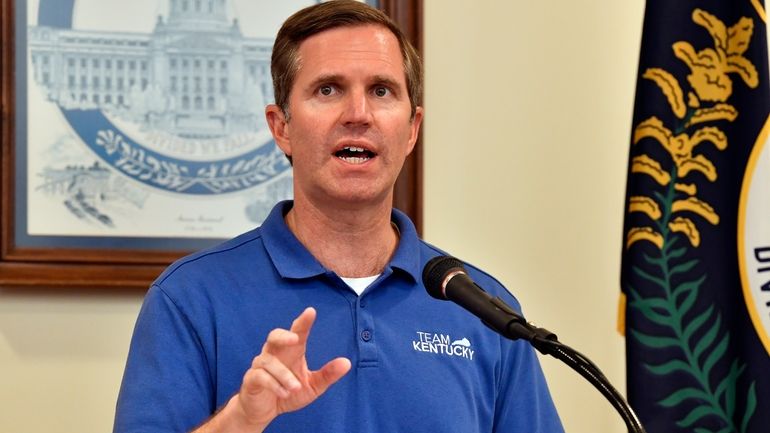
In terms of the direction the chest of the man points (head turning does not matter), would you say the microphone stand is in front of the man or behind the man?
in front

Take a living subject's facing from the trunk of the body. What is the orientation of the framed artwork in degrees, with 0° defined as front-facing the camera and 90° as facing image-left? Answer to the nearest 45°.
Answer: approximately 0°

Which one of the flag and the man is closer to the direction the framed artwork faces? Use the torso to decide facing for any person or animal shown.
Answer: the man

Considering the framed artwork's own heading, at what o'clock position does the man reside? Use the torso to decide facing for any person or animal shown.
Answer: The man is roughly at 11 o'clock from the framed artwork.

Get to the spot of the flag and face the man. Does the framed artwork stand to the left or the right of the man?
right

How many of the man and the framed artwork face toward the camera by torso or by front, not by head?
2

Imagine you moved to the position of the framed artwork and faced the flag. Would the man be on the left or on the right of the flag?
right

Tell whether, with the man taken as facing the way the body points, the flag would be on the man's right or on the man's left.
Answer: on the man's left

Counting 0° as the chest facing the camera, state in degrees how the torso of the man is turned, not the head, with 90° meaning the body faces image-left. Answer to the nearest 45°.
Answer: approximately 0°

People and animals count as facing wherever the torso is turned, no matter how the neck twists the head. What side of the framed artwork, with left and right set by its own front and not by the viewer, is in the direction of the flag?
left
